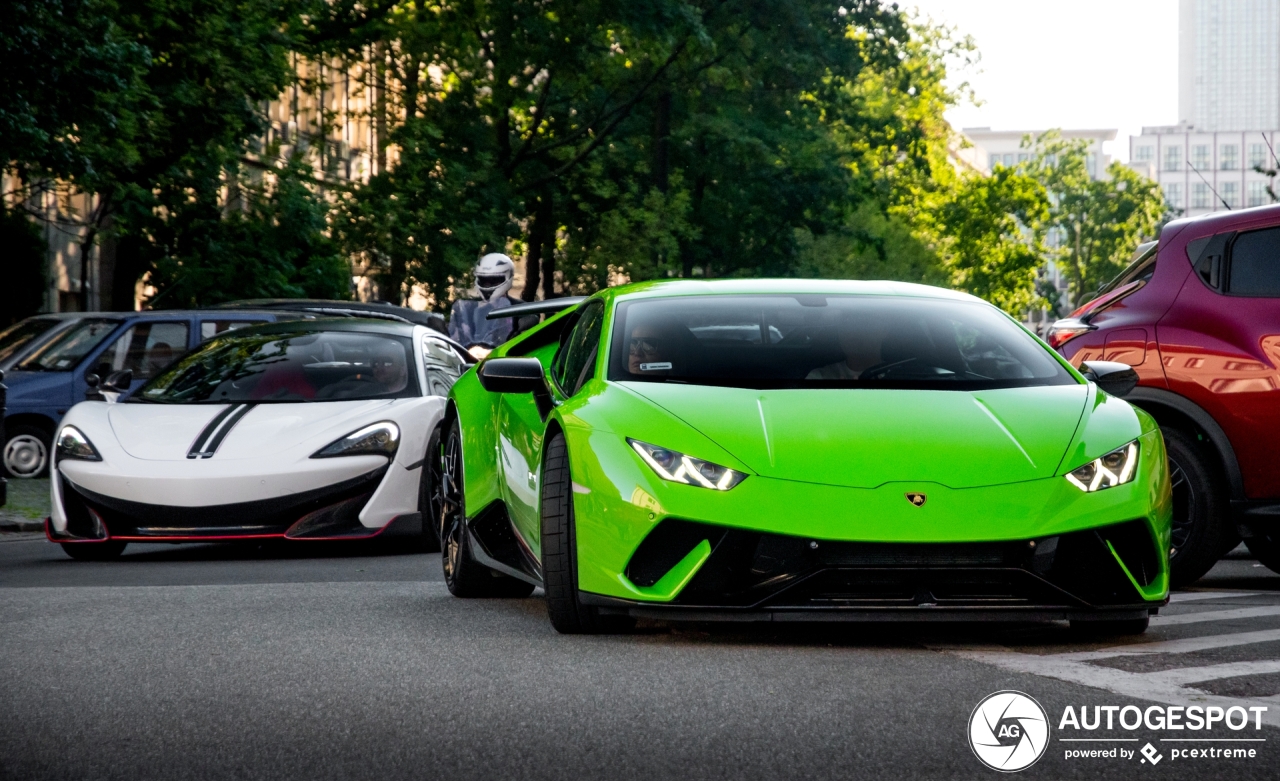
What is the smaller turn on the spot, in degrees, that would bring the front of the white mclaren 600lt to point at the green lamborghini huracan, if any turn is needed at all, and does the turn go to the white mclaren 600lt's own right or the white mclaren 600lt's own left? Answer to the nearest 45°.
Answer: approximately 45° to the white mclaren 600lt's own left

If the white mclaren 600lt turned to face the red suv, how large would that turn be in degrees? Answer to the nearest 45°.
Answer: approximately 90° to its left

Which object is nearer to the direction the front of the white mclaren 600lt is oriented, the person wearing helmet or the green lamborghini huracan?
the green lamborghini huracan

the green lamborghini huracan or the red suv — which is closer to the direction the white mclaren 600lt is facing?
the green lamborghini huracan

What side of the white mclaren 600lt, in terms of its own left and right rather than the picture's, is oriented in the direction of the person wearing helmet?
back

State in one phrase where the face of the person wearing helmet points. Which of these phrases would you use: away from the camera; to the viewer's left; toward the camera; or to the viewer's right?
toward the camera

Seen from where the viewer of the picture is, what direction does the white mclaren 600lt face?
facing the viewer and to the left of the viewer

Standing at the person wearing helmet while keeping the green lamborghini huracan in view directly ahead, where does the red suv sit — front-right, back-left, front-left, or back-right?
front-left
